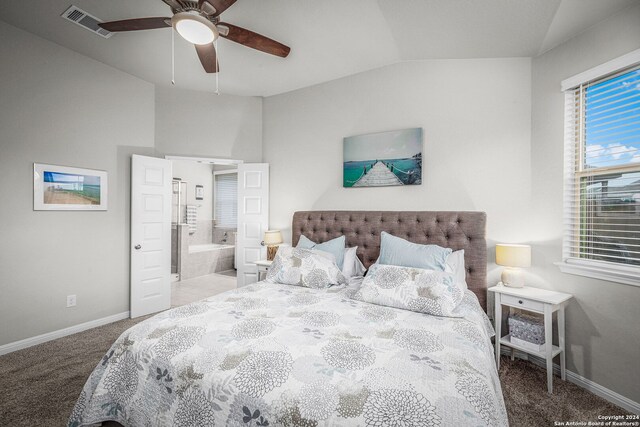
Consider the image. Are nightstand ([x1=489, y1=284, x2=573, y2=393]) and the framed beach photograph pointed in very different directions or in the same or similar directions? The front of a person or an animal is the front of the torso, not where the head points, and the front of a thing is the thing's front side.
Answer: very different directions

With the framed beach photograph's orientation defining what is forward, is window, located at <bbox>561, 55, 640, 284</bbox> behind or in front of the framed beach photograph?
in front

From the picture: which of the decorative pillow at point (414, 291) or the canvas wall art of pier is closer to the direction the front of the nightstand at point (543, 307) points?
the decorative pillow

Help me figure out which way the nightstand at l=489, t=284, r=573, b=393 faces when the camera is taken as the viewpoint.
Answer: facing the viewer and to the left of the viewer

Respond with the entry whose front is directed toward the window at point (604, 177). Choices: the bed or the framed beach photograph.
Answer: the framed beach photograph

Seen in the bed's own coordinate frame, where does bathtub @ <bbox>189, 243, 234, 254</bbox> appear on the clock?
The bathtub is roughly at 4 o'clock from the bed.

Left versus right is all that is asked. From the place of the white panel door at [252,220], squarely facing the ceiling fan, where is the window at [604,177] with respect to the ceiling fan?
left

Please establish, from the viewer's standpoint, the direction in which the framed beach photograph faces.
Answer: facing the viewer and to the right of the viewer

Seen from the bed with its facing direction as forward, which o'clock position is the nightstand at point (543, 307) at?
The nightstand is roughly at 7 o'clock from the bed.

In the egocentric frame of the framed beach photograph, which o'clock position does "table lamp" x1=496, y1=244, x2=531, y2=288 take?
The table lamp is roughly at 12 o'clock from the framed beach photograph.

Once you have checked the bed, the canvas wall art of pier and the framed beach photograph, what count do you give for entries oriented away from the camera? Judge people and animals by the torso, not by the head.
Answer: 0

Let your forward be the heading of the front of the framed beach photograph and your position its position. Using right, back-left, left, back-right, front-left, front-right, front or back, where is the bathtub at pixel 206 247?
left

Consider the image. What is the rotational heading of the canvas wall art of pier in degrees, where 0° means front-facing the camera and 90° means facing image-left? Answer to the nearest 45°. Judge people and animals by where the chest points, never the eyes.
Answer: approximately 45°

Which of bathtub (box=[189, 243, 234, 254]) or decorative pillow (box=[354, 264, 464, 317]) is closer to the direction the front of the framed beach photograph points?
the decorative pillow
